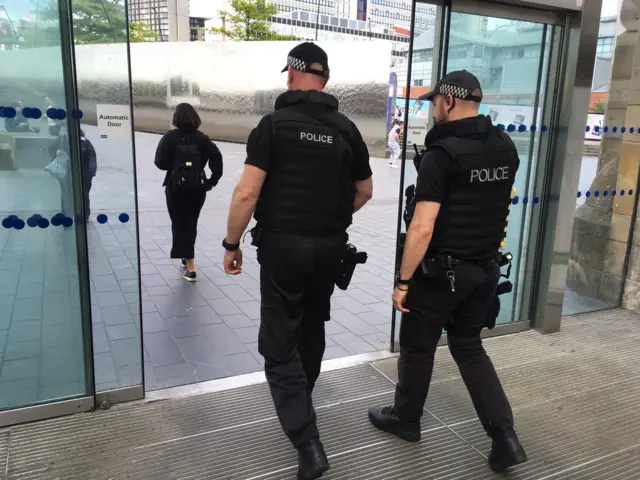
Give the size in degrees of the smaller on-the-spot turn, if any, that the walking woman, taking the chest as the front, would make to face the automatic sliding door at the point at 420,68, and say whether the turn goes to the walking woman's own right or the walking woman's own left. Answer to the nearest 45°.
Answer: approximately 135° to the walking woman's own right

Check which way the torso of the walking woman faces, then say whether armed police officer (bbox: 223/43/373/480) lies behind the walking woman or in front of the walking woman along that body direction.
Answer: behind

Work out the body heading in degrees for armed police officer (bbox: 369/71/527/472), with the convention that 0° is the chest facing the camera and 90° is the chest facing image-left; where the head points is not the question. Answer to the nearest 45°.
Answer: approximately 135°

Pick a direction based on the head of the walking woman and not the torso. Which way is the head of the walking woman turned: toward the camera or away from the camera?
away from the camera

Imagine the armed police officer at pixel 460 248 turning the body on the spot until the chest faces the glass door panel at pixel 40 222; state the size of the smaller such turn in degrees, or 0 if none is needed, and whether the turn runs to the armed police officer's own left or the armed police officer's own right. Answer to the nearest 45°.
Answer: approximately 45° to the armed police officer's own left

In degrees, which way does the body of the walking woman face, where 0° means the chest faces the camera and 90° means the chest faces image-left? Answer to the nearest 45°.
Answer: approximately 180°

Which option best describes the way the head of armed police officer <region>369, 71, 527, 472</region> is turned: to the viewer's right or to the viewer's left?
to the viewer's left
